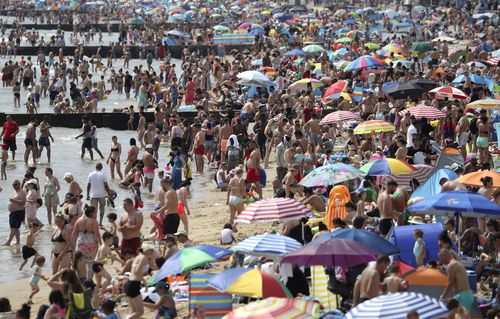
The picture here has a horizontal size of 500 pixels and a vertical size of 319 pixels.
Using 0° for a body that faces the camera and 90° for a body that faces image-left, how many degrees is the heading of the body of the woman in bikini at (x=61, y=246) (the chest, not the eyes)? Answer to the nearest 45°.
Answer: approximately 45°

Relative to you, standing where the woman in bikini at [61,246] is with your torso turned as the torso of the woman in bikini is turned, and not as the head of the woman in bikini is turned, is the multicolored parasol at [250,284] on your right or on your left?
on your left
